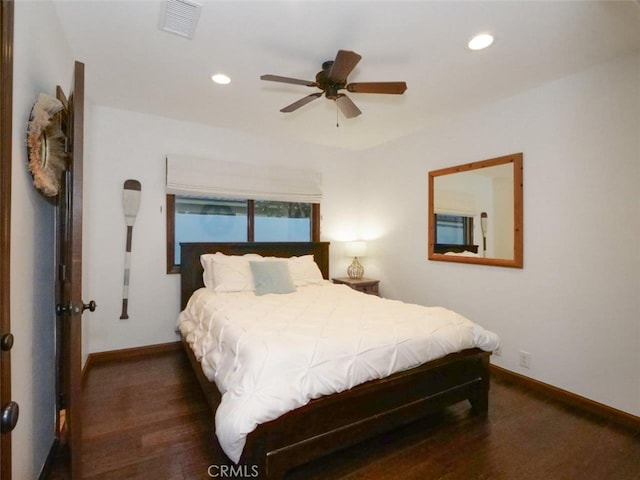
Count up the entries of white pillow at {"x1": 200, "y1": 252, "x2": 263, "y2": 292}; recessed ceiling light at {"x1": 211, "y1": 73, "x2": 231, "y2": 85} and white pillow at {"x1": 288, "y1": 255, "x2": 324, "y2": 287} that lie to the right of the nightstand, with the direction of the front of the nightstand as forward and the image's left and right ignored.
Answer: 3

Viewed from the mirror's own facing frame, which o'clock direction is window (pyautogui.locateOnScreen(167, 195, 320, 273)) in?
The window is roughly at 1 o'clock from the mirror.

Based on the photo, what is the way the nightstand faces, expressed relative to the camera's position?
facing the viewer and to the right of the viewer

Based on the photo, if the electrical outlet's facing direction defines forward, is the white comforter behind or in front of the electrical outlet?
in front

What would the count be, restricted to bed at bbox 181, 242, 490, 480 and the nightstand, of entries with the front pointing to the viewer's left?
0

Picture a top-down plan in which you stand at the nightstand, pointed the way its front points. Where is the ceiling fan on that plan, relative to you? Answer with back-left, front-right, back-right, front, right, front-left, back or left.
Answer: front-right

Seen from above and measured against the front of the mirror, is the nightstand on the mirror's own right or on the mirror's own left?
on the mirror's own right

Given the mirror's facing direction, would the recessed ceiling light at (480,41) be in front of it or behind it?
in front

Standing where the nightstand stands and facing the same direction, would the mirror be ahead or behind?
ahead

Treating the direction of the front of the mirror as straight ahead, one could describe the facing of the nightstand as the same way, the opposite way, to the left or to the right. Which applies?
to the left

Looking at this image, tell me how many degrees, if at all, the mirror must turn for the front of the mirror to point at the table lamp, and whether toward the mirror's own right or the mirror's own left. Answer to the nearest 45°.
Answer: approximately 45° to the mirror's own right

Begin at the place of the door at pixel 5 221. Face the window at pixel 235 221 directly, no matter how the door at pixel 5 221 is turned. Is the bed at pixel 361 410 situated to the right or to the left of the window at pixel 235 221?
right

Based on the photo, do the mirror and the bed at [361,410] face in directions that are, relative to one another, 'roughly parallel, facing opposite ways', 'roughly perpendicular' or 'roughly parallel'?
roughly perpendicular

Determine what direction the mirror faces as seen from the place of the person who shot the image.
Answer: facing the viewer and to the left of the viewer

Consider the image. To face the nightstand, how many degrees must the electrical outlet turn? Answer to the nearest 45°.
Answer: approximately 45° to its right
